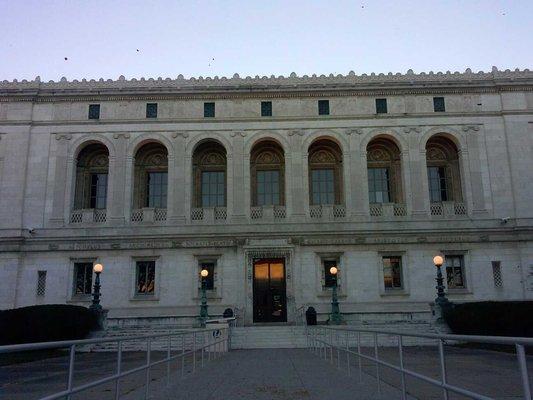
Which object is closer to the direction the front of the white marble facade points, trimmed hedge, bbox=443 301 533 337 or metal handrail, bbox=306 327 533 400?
the metal handrail

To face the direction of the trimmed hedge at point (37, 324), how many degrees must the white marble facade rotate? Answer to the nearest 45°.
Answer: approximately 45° to its right

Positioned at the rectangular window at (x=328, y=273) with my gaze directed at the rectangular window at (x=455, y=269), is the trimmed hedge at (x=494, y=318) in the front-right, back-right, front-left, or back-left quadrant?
front-right

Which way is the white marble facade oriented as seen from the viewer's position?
toward the camera

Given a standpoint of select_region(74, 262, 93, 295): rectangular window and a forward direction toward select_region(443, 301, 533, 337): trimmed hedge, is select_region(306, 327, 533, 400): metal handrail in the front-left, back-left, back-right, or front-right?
front-right

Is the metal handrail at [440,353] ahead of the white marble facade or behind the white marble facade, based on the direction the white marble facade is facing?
ahead

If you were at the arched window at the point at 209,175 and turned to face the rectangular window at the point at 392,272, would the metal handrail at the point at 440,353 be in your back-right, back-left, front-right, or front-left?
front-right

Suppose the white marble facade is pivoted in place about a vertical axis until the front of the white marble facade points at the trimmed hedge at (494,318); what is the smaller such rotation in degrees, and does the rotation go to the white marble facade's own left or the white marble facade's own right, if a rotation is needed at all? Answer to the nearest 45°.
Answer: approximately 45° to the white marble facade's own left
